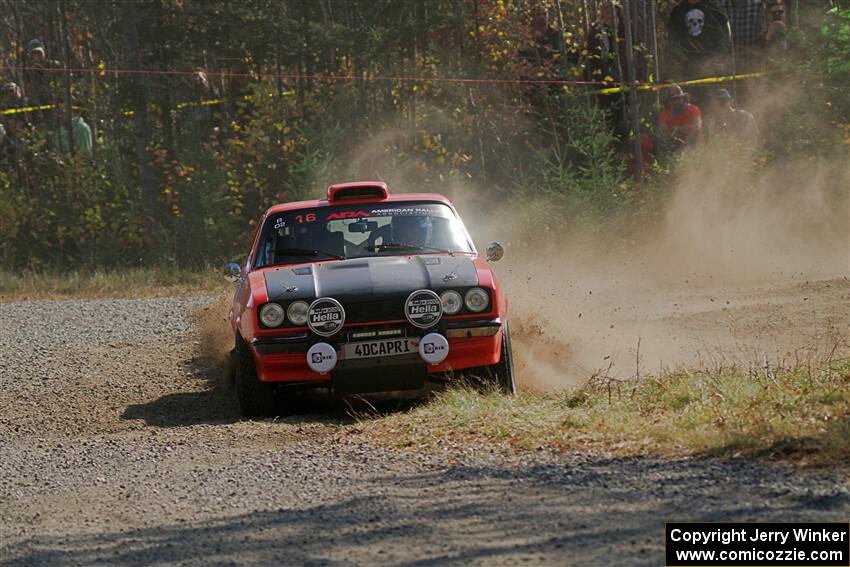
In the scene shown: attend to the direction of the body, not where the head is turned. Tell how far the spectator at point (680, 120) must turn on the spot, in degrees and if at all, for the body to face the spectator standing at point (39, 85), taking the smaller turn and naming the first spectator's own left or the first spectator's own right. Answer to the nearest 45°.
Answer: approximately 90° to the first spectator's own right

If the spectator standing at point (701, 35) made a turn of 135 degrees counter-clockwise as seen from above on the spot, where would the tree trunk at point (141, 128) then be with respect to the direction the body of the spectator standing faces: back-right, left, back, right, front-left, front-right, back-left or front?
back-left

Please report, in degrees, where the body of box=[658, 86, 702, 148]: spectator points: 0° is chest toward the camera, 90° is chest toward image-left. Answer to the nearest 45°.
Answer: approximately 0°

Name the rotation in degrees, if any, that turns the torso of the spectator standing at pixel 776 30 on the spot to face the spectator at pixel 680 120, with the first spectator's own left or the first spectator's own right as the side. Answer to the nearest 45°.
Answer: approximately 45° to the first spectator's own right

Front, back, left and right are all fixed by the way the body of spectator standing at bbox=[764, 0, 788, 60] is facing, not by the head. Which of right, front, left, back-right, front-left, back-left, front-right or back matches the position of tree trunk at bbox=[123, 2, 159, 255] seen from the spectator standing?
right

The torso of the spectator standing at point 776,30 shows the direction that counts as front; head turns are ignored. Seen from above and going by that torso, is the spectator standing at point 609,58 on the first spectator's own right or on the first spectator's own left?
on the first spectator's own right

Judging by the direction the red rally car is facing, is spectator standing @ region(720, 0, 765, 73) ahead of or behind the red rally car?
behind

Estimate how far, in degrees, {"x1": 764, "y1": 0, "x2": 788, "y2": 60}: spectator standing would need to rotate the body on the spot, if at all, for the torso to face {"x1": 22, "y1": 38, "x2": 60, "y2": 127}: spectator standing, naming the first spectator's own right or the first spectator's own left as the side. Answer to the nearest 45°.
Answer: approximately 90° to the first spectator's own right

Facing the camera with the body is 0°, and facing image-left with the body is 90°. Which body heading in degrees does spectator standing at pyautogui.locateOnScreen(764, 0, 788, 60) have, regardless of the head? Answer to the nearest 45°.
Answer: approximately 0°
